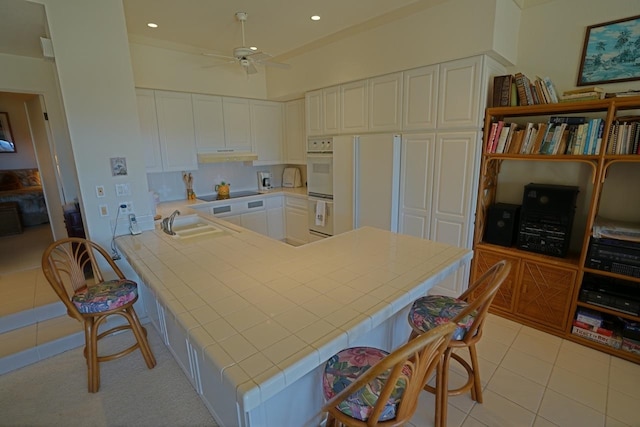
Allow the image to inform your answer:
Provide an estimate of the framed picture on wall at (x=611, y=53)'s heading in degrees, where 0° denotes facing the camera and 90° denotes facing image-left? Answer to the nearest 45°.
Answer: approximately 45°

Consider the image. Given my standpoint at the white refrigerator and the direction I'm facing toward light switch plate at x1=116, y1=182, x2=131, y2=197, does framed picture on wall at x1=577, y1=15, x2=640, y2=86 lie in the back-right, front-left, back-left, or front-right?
back-left

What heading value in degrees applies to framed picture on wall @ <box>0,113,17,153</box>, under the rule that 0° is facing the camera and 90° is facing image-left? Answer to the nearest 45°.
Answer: approximately 0°

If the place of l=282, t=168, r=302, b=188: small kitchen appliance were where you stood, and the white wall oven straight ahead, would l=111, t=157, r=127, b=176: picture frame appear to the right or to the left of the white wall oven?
right

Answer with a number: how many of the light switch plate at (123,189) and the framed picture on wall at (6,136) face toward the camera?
2

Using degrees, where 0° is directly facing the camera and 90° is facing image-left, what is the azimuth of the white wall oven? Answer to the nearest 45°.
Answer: approximately 45°

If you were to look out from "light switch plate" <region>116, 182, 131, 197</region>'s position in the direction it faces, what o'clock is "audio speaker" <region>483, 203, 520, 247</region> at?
The audio speaker is roughly at 10 o'clock from the light switch plate.

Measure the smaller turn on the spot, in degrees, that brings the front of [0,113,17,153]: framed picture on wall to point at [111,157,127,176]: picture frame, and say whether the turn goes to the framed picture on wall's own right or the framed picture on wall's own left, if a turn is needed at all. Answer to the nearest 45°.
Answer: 0° — it already faces it

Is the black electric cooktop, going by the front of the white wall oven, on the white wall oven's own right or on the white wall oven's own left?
on the white wall oven's own right
